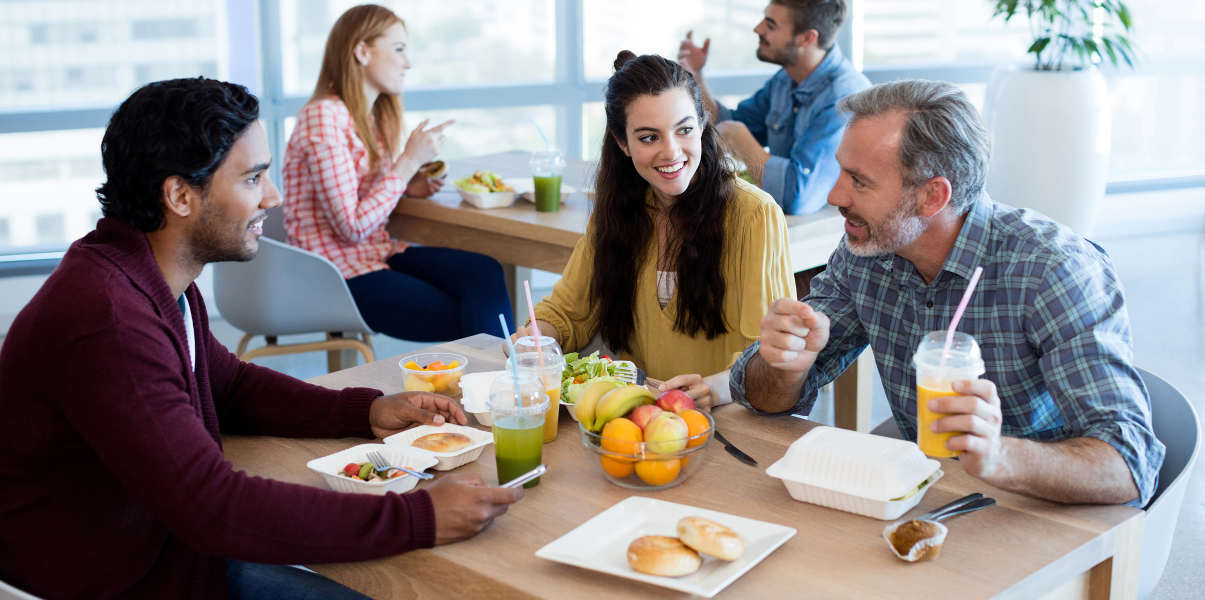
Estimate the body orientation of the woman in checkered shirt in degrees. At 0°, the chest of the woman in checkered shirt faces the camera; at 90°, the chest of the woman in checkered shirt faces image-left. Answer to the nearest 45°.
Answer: approximately 270°

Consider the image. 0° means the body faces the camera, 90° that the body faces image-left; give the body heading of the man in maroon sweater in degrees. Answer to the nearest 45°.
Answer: approximately 270°

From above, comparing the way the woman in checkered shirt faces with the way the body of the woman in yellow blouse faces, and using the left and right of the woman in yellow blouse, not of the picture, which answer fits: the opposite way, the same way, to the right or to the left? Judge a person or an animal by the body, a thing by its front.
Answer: to the left

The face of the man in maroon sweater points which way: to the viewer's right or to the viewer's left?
to the viewer's right

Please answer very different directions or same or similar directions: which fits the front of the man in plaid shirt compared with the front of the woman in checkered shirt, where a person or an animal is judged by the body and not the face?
very different directions

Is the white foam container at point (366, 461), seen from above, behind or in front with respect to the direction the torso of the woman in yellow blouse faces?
in front

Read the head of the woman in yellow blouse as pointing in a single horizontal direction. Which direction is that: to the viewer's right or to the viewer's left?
to the viewer's right

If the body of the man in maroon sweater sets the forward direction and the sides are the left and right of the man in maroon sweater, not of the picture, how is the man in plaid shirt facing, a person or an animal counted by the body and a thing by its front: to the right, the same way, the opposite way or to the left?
the opposite way

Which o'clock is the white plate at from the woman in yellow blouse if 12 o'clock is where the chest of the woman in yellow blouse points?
The white plate is roughly at 12 o'clock from the woman in yellow blouse.

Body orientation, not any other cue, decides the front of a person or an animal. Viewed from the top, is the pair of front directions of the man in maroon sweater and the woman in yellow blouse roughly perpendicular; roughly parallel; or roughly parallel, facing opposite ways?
roughly perpendicular

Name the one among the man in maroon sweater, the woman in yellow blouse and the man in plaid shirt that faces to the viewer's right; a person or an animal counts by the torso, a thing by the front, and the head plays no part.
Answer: the man in maroon sweater

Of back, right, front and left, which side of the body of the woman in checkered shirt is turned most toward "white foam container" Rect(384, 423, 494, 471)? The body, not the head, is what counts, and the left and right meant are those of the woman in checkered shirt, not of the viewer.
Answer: right

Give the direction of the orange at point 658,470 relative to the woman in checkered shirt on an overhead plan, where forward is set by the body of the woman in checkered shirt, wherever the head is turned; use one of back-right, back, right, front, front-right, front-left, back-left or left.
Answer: right

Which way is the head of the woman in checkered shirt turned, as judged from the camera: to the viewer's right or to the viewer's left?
to the viewer's right
